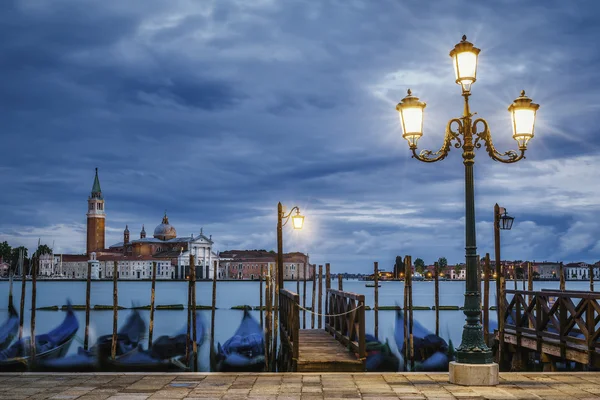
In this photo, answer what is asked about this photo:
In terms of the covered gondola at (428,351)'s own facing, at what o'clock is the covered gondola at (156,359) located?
the covered gondola at (156,359) is roughly at 10 o'clock from the covered gondola at (428,351).

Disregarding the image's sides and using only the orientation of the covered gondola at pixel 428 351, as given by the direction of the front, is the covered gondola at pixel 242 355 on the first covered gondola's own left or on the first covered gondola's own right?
on the first covered gondola's own left

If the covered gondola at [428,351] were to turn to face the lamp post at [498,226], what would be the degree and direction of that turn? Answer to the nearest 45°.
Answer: approximately 180°

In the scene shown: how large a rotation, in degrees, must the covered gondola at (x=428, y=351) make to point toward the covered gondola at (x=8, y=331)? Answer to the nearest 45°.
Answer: approximately 45° to its left

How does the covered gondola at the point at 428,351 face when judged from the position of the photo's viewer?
facing away from the viewer and to the left of the viewer

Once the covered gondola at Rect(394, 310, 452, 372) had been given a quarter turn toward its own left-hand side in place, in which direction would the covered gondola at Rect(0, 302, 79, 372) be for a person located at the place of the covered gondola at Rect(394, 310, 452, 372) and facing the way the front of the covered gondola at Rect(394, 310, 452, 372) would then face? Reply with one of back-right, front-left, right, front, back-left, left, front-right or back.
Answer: front-right

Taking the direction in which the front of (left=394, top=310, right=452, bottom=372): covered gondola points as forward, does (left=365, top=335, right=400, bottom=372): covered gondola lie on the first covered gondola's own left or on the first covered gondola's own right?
on the first covered gondola's own left

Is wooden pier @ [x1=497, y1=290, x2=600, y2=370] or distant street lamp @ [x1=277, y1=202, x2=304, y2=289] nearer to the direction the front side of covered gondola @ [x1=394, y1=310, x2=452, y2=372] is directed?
the distant street lamp
